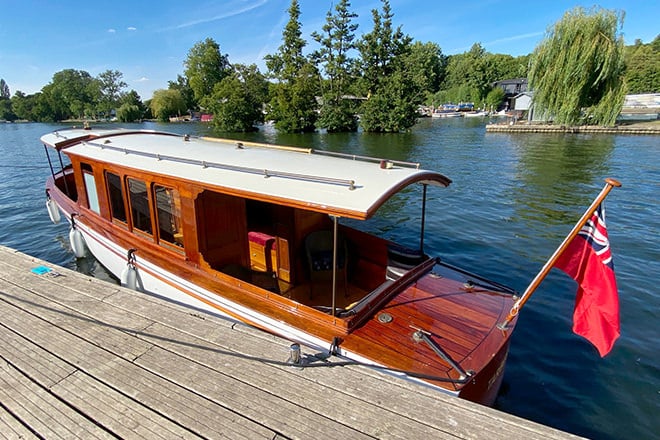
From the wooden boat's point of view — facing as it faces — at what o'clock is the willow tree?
The willow tree is roughly at 3 o'clock from the wooden boat.

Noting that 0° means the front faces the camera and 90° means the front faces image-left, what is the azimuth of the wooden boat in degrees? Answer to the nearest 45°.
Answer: approximately 135°

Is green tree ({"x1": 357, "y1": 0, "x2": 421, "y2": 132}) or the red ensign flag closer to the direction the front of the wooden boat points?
the green tree

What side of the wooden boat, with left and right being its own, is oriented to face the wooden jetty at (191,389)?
left

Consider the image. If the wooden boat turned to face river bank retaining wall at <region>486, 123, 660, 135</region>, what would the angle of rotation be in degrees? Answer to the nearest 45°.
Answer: approximately 90° to its right

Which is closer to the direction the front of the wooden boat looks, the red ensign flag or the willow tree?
the willow tree

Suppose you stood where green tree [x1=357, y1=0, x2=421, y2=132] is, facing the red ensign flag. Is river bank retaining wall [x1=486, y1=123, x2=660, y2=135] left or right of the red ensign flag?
left

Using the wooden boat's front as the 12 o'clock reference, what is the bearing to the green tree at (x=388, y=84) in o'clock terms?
The green tree is roughly at 2 o'clock from the wooden boat.
